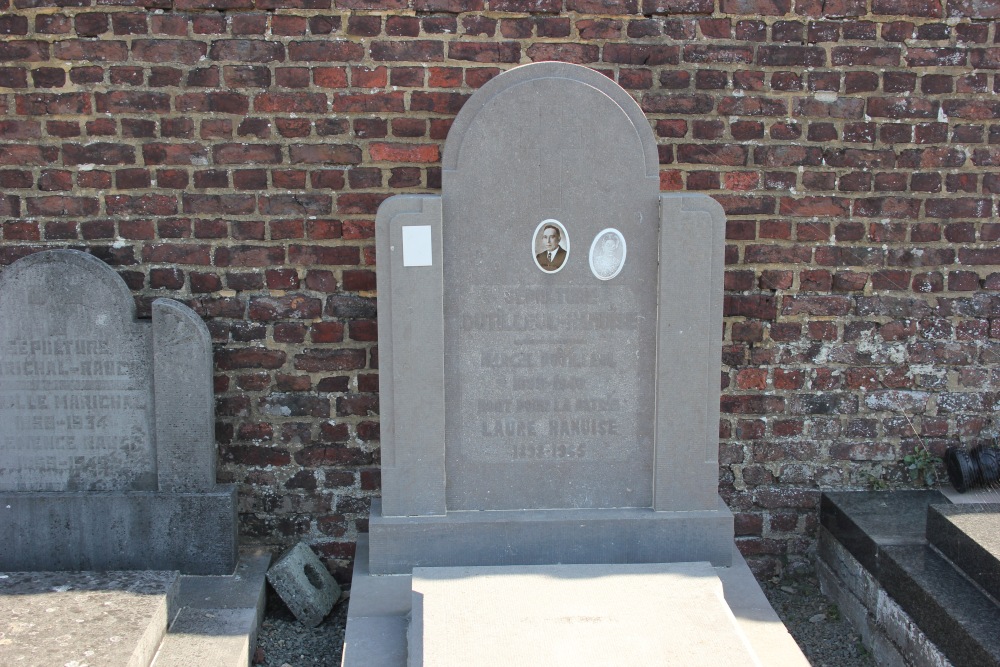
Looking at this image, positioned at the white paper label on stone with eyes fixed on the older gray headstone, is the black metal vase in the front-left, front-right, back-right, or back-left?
back-right

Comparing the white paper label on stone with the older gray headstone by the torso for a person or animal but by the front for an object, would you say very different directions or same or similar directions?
same or similar directions

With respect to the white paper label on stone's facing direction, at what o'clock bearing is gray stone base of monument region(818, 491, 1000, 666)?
The gray stone base of monument is roughly at 9 o'clock from the white paper label on stone.

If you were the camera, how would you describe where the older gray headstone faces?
facing the viewer

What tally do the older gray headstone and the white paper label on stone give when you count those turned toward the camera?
2

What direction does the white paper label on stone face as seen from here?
toward the camera

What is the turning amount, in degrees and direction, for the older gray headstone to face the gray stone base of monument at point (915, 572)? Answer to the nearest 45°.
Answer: approximately 45° to its left

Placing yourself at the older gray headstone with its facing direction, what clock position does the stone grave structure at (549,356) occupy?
The stone grave structure is roughly at 10 o'clock from the older gray headstone.

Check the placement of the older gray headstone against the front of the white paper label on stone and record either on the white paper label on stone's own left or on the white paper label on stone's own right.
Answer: on the white paper label on stone's own right
